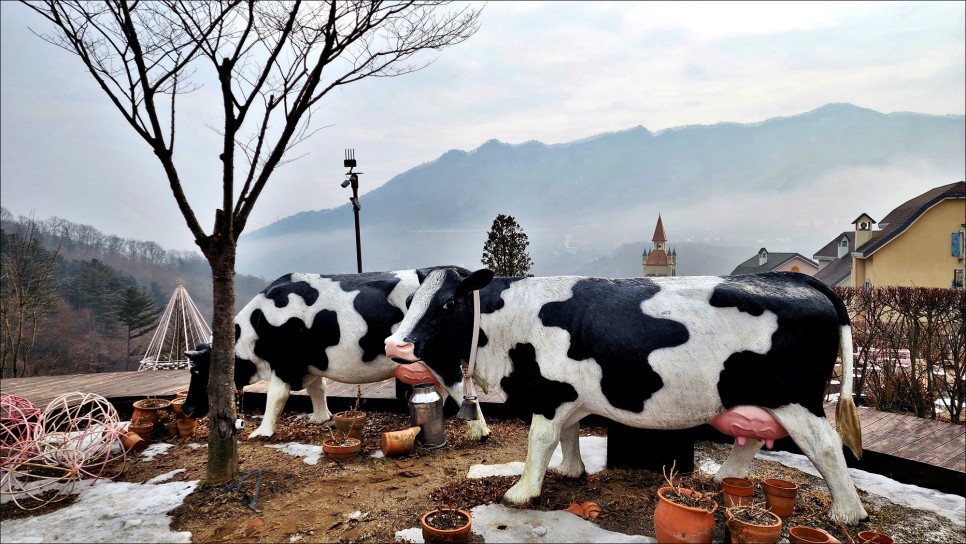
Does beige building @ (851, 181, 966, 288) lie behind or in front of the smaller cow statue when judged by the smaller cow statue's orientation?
behind

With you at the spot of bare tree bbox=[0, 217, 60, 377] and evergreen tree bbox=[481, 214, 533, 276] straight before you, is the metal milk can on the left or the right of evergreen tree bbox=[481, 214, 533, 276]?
right

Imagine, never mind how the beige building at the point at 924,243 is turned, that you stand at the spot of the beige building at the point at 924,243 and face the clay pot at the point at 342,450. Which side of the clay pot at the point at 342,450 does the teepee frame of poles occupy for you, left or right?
right

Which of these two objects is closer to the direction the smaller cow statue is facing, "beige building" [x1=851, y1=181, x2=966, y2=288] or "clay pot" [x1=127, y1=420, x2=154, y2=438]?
the clay pot

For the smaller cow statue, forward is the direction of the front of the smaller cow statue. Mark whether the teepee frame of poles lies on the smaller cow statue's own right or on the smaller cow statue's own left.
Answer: on the smaller cow statue's own right

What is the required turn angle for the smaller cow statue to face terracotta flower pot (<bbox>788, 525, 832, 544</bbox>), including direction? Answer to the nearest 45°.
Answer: approximately 135° to its left

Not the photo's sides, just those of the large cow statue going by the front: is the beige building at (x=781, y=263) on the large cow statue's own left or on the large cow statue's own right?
on the large cow statue's own right

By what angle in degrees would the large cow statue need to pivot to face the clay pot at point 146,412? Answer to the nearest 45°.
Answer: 0° — it already faces it

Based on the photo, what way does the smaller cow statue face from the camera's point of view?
to the viewer's left

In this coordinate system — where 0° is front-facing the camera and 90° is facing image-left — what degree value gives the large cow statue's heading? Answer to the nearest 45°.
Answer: approximately 90°

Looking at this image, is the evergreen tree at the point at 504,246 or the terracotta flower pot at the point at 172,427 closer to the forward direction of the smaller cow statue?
the terracotta flower pot

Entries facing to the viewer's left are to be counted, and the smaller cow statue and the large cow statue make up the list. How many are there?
2

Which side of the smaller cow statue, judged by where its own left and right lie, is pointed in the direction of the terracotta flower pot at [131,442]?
front

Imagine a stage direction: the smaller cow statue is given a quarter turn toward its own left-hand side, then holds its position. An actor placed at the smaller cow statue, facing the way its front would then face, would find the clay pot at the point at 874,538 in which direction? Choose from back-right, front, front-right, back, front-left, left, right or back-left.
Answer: front-left
